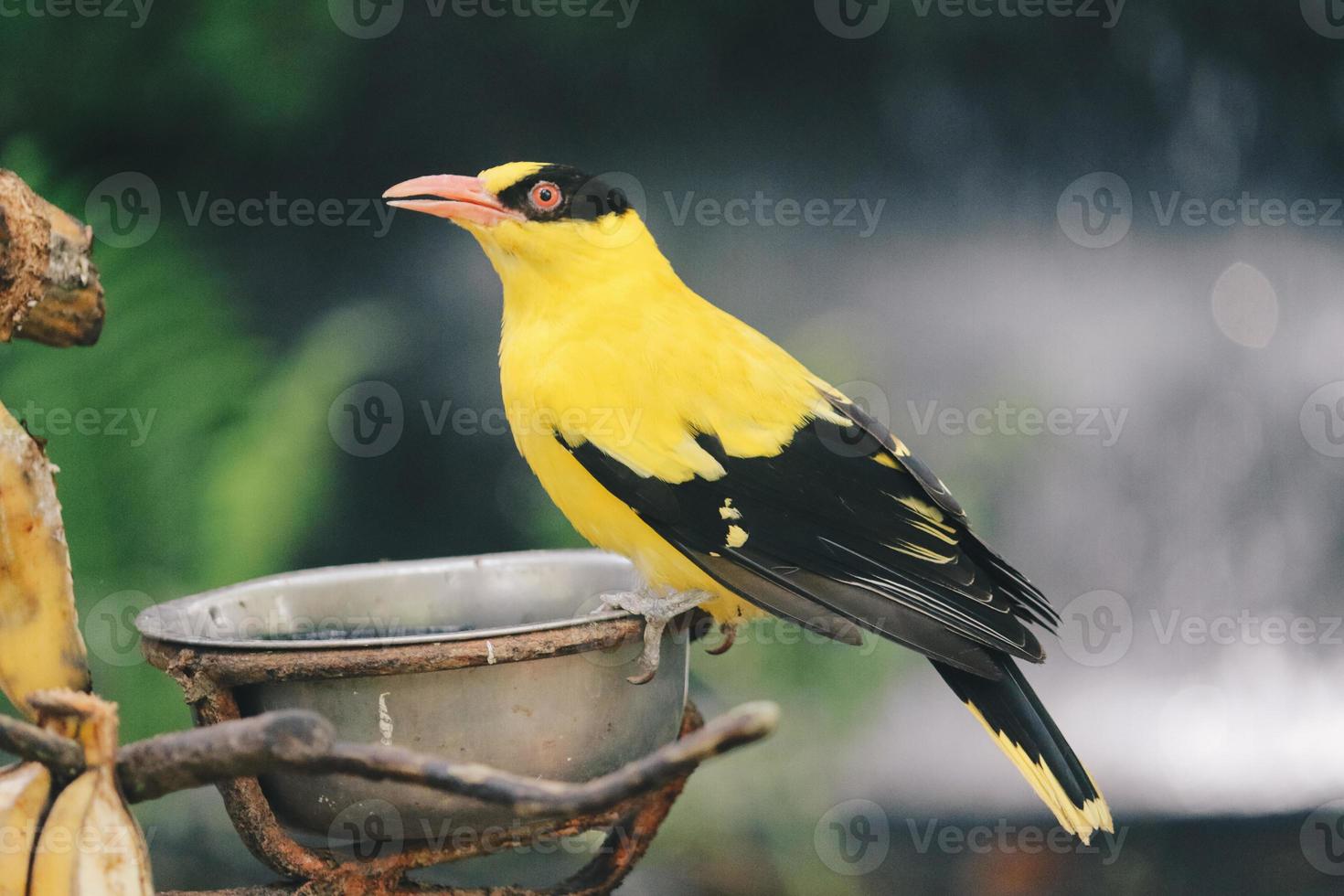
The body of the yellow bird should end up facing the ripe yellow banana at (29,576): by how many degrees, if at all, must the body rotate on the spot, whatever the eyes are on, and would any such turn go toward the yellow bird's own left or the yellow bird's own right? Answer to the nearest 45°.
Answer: approximately 45° to the yellow bird's own left

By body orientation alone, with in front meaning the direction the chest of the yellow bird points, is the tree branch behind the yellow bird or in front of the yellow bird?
in front

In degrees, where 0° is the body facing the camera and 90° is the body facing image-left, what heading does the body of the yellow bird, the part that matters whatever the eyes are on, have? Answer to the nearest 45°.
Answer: approximately 90°

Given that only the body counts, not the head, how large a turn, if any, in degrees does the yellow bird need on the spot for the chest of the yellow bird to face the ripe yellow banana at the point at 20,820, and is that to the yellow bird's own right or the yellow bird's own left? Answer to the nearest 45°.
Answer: approximately 45° to the yellow bird's own left
